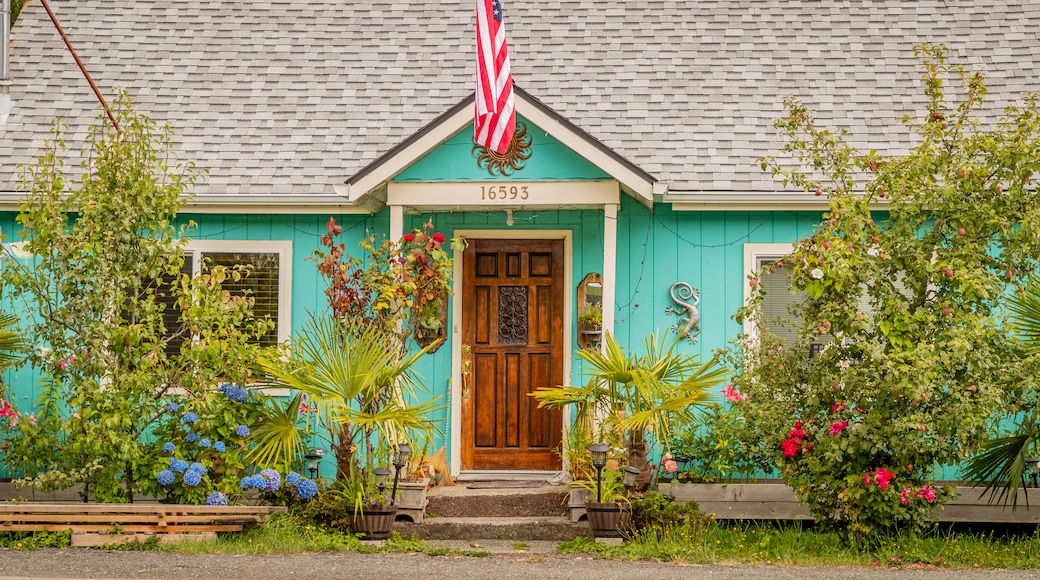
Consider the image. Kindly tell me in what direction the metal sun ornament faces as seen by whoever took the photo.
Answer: facing the viewer

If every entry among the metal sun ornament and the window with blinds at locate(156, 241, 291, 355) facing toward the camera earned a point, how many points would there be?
2

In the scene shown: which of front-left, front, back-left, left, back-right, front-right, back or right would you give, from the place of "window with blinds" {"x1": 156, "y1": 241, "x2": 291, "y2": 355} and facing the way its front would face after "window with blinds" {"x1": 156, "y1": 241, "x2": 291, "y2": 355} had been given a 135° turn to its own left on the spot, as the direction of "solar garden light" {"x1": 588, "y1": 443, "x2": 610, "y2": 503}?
right

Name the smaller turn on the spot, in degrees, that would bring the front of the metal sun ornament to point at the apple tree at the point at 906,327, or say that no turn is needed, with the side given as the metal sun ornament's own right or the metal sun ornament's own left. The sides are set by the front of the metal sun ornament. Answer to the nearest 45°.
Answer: approximately 45° to the metal sun ornament's own left

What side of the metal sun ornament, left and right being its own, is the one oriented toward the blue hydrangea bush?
right

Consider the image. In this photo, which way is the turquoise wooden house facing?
toward the camera

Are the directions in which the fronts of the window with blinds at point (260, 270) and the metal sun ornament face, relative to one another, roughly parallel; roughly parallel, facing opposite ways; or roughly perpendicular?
roughly parallel

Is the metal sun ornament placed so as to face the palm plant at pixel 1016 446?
no

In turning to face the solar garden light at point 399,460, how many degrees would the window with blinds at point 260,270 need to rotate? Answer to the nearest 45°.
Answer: approximately 45° to its left

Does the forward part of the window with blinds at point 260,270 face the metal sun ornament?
no

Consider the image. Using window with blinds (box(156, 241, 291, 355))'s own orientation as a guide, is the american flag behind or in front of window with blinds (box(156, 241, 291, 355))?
in front

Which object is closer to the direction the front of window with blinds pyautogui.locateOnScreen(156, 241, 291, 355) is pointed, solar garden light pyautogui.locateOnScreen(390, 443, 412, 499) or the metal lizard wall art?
the solar garden light

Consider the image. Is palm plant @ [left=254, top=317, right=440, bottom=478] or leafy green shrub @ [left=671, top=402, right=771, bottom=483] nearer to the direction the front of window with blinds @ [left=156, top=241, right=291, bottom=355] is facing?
the palm plant
